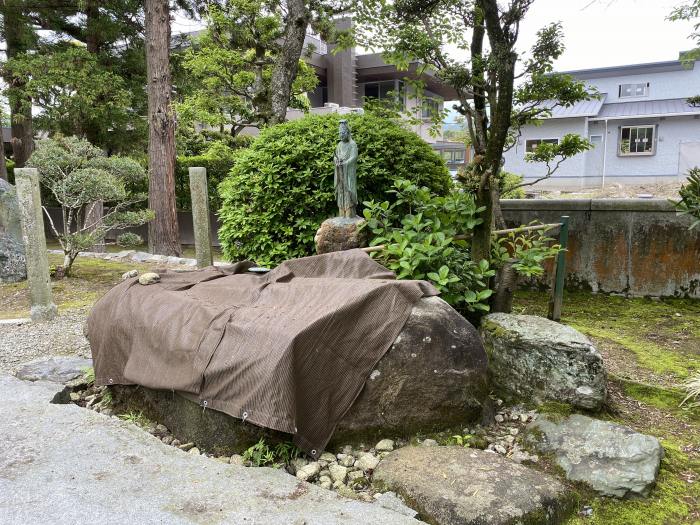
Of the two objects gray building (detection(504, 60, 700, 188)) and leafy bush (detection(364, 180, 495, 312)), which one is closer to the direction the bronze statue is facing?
the leafy bush

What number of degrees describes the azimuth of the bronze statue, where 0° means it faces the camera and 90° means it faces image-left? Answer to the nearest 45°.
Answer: approximately 45°

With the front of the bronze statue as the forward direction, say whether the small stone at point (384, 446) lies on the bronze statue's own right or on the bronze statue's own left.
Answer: on the bronze statue's own left

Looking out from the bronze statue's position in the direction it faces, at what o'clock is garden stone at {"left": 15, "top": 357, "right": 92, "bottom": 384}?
The garden stone is roughly at 1 o'clock from the bronze statue.

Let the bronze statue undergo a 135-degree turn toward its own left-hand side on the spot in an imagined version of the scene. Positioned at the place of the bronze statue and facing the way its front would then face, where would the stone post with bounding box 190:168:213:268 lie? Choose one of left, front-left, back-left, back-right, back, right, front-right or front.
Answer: back-left

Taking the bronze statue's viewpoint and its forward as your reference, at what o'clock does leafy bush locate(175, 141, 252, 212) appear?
The leafy bush is roughly at 4 o'clock from the bronze statue.

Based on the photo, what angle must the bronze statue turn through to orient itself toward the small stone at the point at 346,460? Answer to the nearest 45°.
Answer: approximately 45° to its left

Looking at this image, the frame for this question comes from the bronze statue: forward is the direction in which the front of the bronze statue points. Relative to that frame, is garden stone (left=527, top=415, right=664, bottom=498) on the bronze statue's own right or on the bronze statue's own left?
on the bronze statue's own left

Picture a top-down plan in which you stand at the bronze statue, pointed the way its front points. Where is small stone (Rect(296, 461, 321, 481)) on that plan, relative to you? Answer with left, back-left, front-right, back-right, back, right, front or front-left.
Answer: front-left

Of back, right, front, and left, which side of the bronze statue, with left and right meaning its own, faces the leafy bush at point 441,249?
left

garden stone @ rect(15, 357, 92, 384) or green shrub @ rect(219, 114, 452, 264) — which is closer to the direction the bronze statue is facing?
the garden stone

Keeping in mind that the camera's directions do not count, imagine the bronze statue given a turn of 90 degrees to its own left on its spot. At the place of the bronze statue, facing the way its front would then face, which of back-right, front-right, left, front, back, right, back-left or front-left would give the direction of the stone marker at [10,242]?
back
